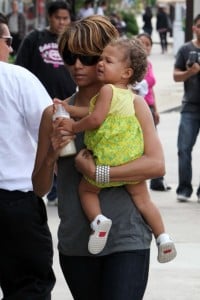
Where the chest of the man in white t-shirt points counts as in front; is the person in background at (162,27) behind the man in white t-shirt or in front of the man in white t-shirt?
in front

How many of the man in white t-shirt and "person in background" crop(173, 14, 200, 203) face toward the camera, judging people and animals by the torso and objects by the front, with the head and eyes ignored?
1

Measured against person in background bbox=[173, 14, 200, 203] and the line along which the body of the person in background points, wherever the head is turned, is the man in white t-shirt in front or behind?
in front

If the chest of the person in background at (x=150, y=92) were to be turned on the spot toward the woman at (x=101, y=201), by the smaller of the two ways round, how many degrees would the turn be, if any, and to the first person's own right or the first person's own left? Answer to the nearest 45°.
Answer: approximately 45° to the first person's own right

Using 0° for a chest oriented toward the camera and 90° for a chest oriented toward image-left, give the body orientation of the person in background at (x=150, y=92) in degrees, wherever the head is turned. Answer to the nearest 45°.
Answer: approximately 315°

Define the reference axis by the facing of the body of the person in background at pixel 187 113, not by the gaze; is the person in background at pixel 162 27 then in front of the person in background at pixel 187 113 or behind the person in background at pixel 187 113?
behind
